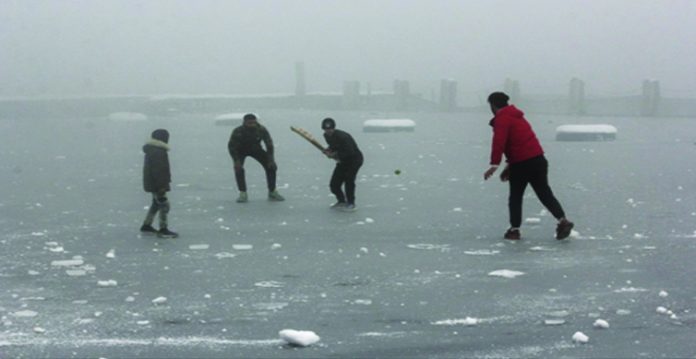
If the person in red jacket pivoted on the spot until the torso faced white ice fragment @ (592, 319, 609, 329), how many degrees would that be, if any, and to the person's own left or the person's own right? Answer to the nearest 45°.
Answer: approximately 135° to the person's own left

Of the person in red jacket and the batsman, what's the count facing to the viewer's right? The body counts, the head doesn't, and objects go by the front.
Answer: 0

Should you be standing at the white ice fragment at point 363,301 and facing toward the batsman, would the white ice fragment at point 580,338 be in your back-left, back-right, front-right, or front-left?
back-right

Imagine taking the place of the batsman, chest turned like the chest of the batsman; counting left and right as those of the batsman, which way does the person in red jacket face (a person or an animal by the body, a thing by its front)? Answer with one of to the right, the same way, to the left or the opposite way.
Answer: to the right

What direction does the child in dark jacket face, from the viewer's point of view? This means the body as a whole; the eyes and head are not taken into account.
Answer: to the viewer's right

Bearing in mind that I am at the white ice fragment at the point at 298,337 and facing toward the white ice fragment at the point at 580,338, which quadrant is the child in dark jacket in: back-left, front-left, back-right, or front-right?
back-left

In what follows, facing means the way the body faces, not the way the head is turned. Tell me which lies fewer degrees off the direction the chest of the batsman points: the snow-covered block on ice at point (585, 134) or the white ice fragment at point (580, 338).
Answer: the white ice fragment

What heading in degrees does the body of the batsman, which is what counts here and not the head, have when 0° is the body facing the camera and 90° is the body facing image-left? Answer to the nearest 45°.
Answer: approximately 45°

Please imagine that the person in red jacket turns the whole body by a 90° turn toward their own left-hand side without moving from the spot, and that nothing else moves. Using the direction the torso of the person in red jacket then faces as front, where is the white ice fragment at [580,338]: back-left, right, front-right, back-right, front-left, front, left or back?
front-left

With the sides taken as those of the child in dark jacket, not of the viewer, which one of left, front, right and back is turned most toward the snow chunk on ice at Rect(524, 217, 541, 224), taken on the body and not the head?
front

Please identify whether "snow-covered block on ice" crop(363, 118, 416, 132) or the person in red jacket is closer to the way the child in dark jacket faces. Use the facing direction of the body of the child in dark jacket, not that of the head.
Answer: the person in red jacket

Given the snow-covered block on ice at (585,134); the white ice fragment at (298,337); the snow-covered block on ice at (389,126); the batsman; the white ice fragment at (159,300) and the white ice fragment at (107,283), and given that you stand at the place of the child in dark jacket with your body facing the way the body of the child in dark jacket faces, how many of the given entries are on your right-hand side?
3
